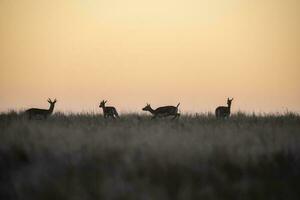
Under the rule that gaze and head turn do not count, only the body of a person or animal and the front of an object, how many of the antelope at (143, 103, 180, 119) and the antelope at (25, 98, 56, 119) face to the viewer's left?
1

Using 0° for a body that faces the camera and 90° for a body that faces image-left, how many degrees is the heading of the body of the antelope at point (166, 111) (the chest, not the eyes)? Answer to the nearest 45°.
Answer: approximately 90°

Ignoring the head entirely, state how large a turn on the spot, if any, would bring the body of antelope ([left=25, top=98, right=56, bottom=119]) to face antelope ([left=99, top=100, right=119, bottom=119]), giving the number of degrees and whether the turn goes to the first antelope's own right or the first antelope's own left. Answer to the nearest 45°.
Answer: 0° — it already faces it

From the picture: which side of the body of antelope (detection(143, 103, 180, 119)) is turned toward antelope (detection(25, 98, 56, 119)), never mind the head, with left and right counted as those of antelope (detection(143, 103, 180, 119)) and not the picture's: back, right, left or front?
front

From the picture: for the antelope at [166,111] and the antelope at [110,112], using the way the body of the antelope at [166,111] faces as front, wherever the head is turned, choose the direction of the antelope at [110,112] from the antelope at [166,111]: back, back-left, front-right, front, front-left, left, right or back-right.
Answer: front

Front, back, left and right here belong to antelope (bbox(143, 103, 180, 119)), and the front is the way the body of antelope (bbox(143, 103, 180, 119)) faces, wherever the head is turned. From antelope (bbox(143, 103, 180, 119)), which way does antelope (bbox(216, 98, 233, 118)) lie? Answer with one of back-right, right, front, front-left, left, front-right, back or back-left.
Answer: back

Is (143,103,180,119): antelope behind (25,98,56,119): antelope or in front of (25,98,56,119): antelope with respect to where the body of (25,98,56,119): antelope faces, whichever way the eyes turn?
in front

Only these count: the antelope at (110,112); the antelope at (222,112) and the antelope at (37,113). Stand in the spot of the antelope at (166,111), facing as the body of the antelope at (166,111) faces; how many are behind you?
1

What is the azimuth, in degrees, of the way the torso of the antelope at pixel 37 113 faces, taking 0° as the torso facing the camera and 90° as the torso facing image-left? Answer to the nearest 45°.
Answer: approximately 270°

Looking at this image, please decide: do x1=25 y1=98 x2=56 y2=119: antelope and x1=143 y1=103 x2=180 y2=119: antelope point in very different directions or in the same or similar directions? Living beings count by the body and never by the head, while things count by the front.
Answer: very different directions

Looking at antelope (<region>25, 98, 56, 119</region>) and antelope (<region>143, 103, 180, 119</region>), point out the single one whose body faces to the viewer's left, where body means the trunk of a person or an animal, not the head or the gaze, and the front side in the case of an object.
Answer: antelope (<region>143, 103, 180, 119</region>)
